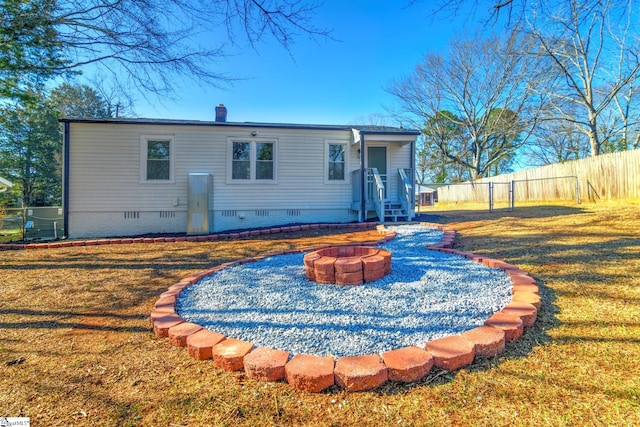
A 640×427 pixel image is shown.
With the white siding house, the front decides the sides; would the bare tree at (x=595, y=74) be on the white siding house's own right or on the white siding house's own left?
on the white siding house's own left

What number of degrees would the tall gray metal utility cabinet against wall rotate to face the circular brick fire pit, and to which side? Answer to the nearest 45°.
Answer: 0° — it already faces it

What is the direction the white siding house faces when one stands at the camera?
facing the viewer

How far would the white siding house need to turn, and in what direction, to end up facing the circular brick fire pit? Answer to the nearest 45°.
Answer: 0° — it already faces it

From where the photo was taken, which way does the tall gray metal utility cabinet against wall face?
toward the camera

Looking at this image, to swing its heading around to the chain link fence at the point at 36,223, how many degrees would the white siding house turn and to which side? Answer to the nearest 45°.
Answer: approximately 90° to its right

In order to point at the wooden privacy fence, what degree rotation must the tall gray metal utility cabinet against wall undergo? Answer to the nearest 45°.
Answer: approximately 90° to its left

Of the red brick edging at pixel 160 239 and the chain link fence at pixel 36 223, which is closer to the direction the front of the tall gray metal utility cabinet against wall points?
the red brick edging
